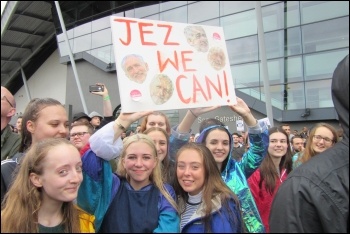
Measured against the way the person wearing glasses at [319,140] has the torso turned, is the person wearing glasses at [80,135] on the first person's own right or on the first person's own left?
on the first person's own right

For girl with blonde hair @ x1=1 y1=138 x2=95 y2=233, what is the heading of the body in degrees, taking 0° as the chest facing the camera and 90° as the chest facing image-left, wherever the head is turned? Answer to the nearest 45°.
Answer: approximately 315°

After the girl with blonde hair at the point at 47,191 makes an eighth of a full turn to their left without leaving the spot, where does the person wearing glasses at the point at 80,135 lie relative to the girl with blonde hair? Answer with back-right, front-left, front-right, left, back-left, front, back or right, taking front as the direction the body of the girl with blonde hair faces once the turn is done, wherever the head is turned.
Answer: left

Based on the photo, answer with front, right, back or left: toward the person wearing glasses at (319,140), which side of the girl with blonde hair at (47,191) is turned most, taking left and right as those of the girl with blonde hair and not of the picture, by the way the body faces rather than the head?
left

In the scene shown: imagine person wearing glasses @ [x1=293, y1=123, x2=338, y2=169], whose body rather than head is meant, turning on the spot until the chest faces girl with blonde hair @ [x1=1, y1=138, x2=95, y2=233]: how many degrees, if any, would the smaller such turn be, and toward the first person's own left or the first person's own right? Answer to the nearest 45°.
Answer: approximately 45° to the first person's own right

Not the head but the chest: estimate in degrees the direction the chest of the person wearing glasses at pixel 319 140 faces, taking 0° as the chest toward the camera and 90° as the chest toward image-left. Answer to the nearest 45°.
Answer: approximately 0°
